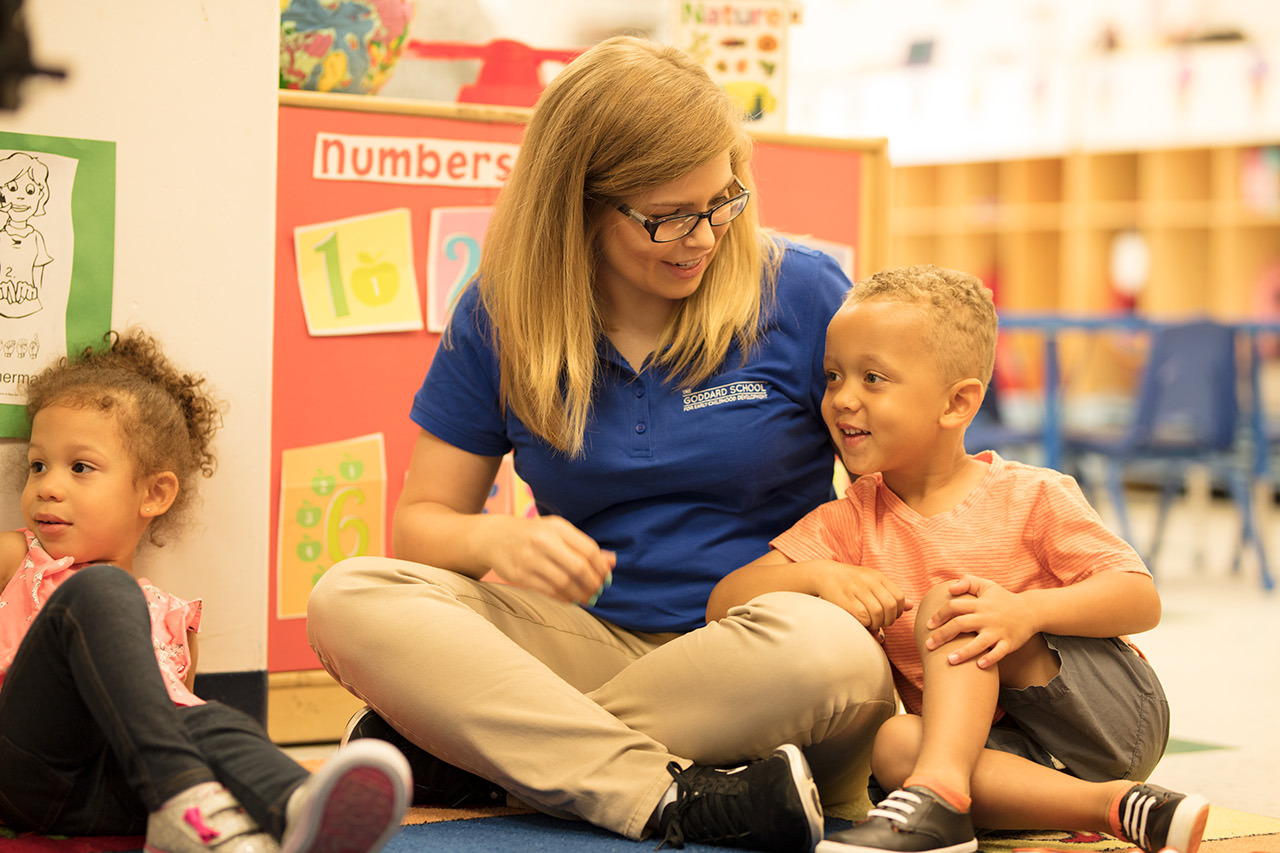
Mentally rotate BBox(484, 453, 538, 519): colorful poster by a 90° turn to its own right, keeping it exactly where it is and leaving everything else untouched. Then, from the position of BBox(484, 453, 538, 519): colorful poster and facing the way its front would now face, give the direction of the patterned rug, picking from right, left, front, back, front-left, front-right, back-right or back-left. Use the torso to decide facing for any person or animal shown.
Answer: left

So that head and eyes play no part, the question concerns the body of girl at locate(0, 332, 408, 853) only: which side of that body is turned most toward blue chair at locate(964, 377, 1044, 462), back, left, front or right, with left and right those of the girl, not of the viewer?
left

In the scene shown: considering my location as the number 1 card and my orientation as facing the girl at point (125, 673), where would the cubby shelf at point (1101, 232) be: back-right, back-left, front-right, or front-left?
back-left

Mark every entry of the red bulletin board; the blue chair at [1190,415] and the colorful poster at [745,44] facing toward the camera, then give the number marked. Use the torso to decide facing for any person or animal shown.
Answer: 2

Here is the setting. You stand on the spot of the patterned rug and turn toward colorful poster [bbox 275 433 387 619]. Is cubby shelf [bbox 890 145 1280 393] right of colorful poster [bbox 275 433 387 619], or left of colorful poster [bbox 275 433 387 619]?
right

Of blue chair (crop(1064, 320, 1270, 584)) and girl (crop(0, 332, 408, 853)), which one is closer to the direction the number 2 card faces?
the girl

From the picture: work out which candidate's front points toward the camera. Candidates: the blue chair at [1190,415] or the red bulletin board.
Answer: the red bulletin board

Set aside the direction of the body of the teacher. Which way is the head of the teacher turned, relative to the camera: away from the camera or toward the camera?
toward the camera

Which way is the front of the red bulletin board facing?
toward the camera

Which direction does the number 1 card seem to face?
toward the camera

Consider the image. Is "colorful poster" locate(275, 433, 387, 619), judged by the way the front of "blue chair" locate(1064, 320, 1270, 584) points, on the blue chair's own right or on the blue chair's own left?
on the blue chair's own left

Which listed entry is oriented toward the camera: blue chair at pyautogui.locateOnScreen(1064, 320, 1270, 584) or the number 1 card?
the number 1 card

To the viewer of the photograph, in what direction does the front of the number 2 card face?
facing the viewer

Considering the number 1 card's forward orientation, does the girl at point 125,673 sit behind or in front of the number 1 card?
in front
